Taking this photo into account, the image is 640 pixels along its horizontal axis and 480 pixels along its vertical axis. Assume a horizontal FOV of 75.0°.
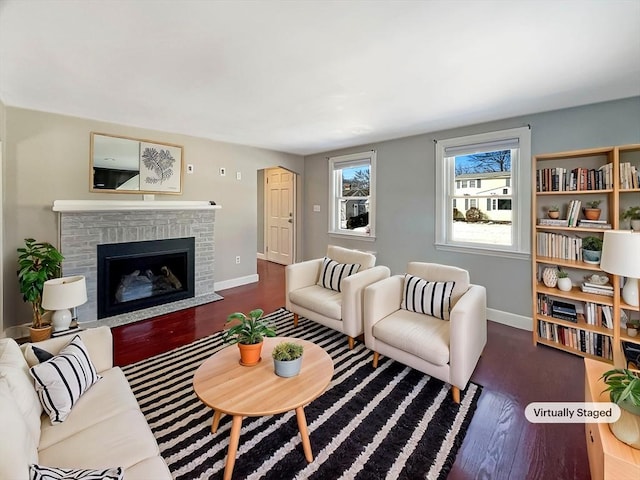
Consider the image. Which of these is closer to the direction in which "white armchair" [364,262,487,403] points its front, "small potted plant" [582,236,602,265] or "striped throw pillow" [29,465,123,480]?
the striped throw pillow

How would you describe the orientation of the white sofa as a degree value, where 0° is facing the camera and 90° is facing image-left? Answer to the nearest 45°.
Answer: approximately 270°

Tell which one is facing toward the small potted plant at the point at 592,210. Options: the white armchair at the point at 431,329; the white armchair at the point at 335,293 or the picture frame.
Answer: the picture frame

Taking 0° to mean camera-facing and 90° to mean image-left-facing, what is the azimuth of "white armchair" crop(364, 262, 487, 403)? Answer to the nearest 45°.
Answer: approximately 45°

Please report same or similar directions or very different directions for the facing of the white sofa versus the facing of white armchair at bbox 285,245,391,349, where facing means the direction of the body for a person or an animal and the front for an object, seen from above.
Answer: very different directions

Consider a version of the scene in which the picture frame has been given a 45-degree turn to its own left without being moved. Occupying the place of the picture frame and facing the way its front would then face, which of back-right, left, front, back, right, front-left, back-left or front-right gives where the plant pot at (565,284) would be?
front-right

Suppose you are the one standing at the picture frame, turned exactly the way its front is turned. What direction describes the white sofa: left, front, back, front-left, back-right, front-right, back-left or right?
front-right

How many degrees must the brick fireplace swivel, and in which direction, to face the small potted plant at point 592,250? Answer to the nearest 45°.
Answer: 0° — it already faces it

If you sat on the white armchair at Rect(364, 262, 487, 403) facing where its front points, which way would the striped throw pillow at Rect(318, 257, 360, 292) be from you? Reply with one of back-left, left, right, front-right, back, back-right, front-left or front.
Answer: right

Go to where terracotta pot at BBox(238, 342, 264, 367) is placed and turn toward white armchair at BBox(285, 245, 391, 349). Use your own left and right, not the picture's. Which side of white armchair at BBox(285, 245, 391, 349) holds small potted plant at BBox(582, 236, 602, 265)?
right

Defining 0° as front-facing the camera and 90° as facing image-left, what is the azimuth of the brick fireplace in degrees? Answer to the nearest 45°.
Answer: approximately 315°

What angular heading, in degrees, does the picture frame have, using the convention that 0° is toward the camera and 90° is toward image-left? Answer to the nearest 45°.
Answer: approximately 315°

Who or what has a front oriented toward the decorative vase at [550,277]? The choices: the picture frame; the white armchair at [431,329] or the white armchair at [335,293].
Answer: the picture frame

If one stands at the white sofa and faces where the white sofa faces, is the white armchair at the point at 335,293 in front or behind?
in front
